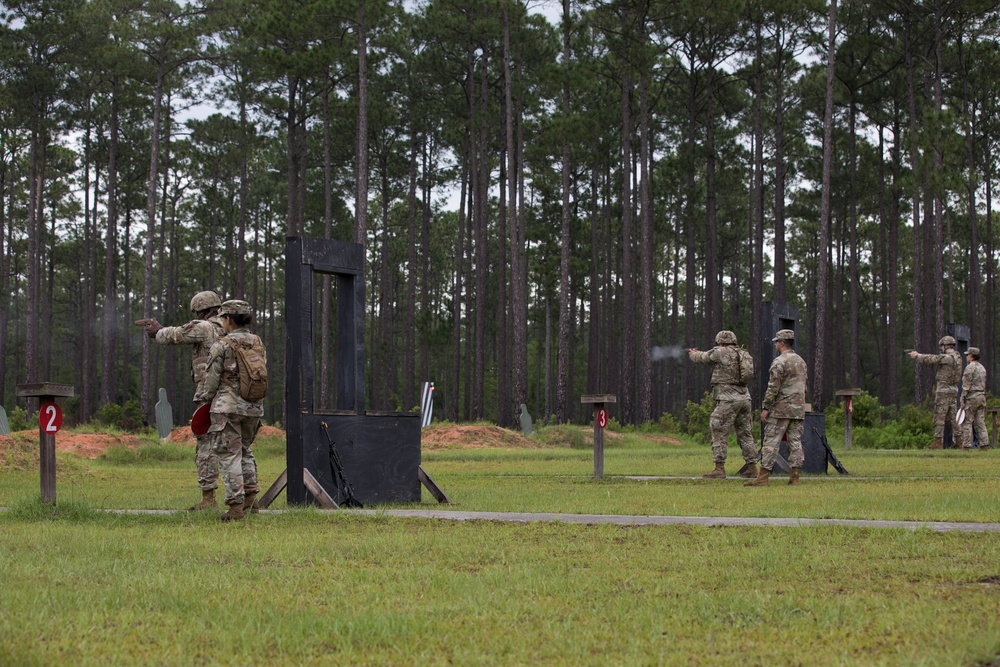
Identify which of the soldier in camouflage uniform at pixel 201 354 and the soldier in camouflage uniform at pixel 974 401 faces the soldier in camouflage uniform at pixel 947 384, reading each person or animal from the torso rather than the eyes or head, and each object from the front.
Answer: the soldier in camouflage uniform at pixel 974 401

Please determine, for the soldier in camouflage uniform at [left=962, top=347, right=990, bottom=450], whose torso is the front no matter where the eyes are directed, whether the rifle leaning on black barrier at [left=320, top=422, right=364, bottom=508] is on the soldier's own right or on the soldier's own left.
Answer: on the soldier's own left

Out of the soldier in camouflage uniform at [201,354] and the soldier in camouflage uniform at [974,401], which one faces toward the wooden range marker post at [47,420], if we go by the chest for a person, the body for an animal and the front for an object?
the soldier in camouflage uniform at [201,354]

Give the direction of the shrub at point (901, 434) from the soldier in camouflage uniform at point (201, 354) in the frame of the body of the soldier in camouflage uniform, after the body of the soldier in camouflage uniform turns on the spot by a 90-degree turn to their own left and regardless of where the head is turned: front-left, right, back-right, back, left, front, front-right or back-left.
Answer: back-left

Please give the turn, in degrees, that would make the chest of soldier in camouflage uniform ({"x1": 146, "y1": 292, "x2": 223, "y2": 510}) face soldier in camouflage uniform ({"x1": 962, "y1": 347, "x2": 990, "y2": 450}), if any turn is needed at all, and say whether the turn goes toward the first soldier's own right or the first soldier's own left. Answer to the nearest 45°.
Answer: approximately 135° to the first soldier's own right

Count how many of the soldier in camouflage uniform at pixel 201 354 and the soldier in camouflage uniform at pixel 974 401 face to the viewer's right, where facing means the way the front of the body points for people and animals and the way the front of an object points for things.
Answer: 0

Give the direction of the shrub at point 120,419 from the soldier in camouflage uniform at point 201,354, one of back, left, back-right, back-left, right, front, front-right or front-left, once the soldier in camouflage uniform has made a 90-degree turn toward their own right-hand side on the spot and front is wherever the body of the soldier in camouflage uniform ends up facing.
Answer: front

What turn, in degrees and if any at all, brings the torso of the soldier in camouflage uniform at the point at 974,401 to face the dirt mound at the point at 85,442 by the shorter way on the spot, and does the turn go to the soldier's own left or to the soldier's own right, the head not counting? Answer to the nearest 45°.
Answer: approximately 45° to the soldier's own left

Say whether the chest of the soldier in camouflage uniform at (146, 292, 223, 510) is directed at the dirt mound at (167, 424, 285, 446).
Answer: no

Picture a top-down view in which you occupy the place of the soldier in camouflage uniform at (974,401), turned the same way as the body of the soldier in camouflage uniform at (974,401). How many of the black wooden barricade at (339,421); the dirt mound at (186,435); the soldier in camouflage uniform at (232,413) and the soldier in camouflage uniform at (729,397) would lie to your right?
0

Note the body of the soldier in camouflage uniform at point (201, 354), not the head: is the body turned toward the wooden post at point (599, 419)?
no

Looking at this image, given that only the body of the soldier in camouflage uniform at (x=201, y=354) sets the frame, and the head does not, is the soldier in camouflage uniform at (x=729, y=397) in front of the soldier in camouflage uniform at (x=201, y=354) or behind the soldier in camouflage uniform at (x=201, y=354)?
behind

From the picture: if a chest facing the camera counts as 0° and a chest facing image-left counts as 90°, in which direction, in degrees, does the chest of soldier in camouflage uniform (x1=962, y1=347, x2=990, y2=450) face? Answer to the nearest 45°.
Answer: approximately 135°

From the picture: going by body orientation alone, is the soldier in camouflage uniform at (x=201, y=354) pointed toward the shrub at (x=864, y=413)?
no

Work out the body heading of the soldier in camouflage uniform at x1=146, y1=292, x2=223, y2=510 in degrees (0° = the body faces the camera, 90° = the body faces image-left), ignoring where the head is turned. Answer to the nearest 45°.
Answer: approximately 90°

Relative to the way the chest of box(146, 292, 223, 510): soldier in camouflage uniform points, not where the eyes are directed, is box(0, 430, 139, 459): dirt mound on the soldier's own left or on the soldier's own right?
on the soldier's own right

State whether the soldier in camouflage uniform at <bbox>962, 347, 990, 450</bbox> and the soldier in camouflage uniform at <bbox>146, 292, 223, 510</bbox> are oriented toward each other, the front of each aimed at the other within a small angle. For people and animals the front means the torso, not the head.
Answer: no

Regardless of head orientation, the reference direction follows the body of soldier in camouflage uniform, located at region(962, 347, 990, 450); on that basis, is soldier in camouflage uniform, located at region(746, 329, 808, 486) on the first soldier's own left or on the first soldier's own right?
on the first soldier's own left
